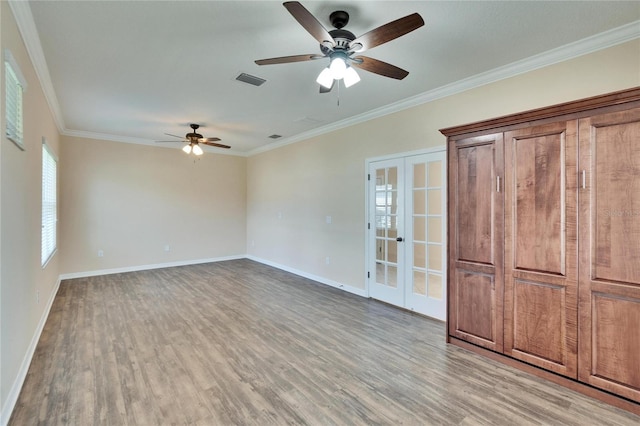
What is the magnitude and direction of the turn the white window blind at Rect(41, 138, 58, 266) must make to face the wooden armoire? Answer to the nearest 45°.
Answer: approximately 45° to its right

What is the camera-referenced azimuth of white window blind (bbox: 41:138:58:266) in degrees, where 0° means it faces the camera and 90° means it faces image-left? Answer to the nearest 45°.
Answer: approximately 270°

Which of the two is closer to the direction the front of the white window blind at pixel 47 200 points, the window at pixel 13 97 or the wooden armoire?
the wooden armoire

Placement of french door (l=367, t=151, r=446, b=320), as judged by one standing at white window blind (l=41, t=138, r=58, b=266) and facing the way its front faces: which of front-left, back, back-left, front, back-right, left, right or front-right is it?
front-right

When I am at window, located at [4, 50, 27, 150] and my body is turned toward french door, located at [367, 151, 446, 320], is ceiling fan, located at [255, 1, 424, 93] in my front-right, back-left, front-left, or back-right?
front-right

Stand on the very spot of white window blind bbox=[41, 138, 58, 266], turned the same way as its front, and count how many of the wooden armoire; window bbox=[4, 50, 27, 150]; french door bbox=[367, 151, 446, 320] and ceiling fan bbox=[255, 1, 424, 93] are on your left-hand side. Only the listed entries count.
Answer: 0

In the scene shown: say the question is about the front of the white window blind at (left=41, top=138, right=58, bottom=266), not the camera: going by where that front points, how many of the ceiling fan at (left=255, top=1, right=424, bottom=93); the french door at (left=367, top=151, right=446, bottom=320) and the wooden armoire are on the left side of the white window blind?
0

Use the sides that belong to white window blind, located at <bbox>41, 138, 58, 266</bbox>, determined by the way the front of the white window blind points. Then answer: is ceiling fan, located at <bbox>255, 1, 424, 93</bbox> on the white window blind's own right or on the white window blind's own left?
on the white window blind's own right

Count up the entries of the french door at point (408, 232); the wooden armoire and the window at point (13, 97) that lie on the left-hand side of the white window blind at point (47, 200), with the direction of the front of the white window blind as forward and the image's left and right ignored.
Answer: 0

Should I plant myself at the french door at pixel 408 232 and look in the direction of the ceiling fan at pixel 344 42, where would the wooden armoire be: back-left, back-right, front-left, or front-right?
front-left

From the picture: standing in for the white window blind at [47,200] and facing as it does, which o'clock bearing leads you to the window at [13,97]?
The window is roughly at 3 o'clock from the white window blind.
